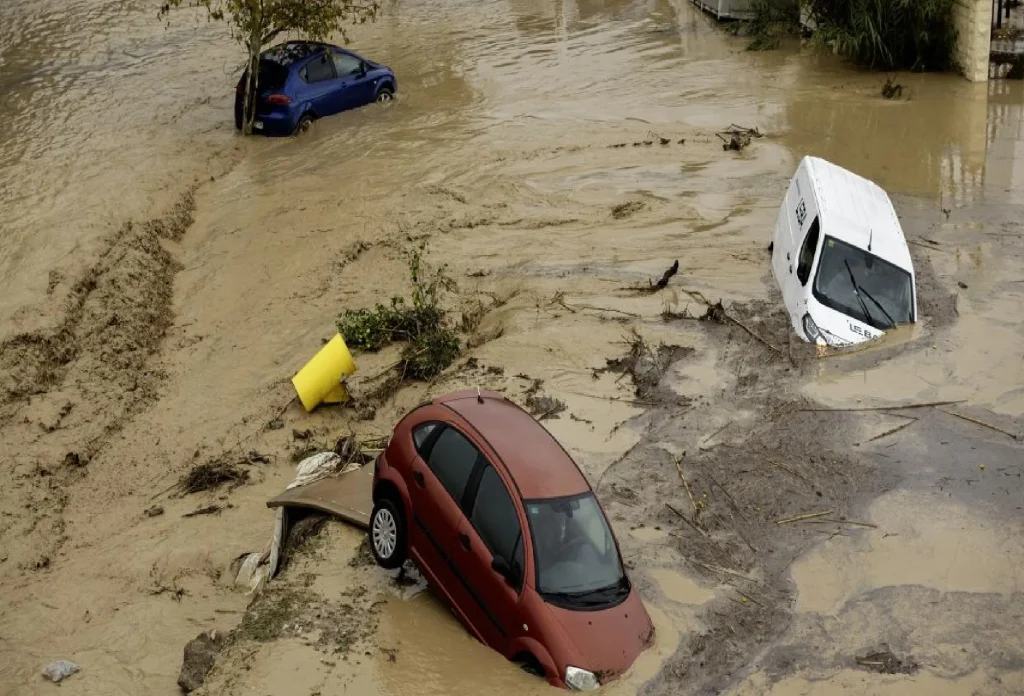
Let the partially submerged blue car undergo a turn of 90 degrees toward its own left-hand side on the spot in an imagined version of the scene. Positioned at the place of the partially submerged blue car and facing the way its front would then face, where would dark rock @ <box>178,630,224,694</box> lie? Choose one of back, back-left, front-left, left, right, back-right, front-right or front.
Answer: back-left

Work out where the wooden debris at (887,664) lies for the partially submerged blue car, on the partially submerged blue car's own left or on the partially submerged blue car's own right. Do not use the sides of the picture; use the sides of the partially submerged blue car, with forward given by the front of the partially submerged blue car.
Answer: on the partially submerged blue car's own right

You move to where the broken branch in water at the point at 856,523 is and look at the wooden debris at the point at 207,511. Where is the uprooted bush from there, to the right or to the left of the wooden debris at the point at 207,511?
right

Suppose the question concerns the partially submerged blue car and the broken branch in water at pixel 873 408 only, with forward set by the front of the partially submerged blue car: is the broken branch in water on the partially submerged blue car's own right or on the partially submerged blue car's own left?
on the partially submerged blue car's own right

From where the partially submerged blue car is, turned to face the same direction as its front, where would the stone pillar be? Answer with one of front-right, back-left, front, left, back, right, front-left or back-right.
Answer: front-right

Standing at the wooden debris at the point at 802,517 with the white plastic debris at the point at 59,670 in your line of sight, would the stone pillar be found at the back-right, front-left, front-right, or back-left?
back-right

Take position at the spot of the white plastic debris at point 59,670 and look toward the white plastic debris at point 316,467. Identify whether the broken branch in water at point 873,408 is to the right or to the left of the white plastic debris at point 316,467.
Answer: right

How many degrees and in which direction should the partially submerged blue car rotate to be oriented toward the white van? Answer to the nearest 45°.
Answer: approximately 90° to its right

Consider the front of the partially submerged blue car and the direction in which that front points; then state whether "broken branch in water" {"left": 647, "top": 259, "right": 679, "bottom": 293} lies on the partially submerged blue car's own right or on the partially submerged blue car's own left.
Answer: on the partially submerged blue car's own right

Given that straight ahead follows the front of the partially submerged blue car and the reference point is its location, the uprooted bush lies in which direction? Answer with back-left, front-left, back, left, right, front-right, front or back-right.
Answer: back-right

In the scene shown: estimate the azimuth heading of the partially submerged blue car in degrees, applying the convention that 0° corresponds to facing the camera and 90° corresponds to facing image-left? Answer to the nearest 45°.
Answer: approximately 225°

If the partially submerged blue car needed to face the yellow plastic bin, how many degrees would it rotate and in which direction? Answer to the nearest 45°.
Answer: approximately 135° to its right

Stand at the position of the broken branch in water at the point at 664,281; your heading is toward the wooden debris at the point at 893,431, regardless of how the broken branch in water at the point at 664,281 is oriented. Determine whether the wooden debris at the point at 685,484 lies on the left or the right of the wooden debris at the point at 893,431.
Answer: right
